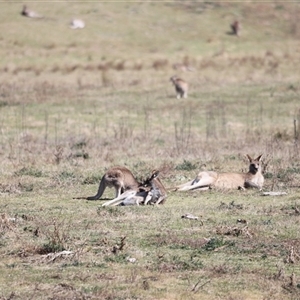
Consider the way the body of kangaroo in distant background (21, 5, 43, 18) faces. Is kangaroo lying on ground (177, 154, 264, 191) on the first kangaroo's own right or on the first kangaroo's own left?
on the first kangaroo's own left

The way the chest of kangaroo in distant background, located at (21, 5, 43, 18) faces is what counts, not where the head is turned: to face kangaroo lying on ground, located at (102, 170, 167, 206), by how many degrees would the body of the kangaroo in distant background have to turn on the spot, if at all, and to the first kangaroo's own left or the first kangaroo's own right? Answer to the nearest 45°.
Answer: approximately 90° to the first kangaroo's own left

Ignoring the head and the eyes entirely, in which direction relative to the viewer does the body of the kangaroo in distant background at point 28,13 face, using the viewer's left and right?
facing to the left of the viewer

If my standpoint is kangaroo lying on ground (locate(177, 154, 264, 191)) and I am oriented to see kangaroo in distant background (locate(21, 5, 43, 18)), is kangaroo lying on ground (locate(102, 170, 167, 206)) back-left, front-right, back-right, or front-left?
back-left

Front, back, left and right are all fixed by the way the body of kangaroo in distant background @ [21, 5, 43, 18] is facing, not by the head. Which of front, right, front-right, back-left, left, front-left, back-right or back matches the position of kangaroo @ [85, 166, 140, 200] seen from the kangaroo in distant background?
left
